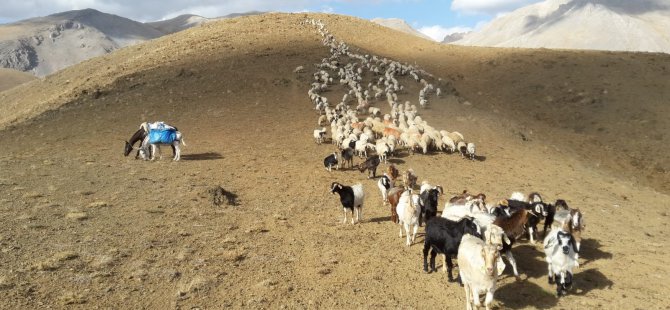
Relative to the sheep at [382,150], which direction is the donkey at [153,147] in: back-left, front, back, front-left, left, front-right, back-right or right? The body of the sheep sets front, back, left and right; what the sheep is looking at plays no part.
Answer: right

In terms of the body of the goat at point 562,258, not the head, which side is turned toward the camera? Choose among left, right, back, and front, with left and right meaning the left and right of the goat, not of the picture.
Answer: front

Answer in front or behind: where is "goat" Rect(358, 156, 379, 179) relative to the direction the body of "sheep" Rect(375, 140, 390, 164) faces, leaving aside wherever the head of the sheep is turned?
in front

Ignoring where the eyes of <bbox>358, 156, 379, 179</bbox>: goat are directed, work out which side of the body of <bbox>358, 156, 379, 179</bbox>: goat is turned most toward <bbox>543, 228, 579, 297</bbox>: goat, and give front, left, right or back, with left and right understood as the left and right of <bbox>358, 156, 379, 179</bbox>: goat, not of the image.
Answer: left

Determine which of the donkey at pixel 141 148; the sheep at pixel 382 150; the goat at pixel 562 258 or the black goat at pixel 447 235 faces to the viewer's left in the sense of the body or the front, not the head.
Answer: the donkey

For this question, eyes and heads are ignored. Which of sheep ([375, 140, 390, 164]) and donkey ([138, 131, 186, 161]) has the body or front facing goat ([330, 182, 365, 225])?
the sheep

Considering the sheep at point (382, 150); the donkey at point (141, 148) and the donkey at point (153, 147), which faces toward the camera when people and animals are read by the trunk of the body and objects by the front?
the sheep

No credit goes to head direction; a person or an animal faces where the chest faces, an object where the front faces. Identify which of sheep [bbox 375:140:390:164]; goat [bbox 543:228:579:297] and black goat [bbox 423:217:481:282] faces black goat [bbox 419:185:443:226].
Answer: the sheep

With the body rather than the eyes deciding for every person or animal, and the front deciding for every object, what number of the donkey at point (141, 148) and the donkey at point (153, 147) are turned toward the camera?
0

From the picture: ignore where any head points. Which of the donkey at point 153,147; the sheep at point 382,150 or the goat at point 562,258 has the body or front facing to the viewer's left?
the donkey

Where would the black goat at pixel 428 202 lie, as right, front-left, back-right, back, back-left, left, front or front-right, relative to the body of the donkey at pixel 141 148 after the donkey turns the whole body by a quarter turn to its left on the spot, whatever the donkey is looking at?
front-left

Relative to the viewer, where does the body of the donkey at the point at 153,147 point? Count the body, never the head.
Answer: to the viewer's left

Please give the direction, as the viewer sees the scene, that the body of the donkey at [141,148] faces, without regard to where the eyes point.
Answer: to the viewer's left

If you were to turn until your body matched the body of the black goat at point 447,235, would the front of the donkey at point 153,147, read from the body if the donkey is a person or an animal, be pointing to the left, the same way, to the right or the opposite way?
to the right

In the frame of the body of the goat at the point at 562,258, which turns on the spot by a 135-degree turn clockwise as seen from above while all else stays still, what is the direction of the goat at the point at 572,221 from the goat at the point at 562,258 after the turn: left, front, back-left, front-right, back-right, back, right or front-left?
front-right

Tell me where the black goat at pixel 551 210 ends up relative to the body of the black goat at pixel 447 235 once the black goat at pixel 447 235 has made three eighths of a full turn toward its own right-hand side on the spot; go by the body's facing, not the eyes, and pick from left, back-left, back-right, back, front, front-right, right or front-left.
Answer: back-right

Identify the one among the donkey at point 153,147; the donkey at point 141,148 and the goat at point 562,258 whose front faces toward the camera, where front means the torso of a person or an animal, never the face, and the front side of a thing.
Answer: the goat
